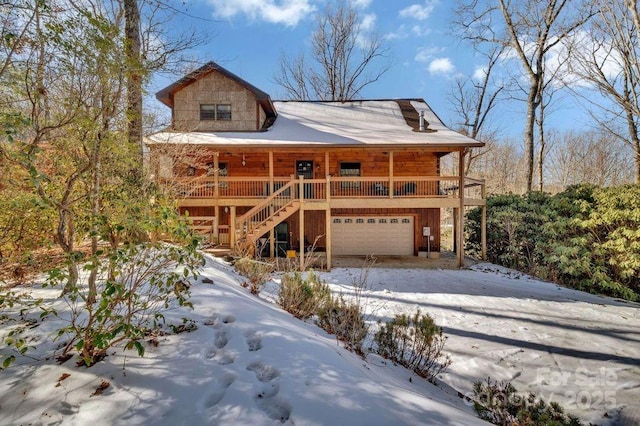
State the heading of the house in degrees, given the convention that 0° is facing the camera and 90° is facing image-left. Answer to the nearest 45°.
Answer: approximately 0°

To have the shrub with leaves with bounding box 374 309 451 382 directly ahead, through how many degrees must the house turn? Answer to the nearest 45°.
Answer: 0° — it already faces it

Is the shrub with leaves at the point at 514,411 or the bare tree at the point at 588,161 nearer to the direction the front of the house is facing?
the shrub with leaves

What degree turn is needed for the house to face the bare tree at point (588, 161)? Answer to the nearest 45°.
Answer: approximately 135° to its left

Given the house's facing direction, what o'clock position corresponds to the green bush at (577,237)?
The green bush is roughly at 10 o'clock from the house.

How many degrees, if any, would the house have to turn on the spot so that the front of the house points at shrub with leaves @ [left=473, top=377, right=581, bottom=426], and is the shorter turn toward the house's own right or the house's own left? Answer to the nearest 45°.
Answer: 0° — it already faces it

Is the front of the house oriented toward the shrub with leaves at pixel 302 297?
yes

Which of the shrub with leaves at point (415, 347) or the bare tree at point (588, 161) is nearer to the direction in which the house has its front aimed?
the shrub with leaves

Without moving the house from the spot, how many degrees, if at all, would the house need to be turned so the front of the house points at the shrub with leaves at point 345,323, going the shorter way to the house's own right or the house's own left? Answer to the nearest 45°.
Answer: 0° — it already faces it

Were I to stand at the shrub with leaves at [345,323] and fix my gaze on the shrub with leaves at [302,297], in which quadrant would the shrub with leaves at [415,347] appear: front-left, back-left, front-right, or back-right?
back-right
